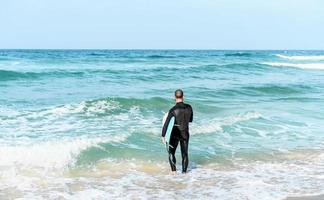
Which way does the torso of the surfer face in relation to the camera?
away from the camera
